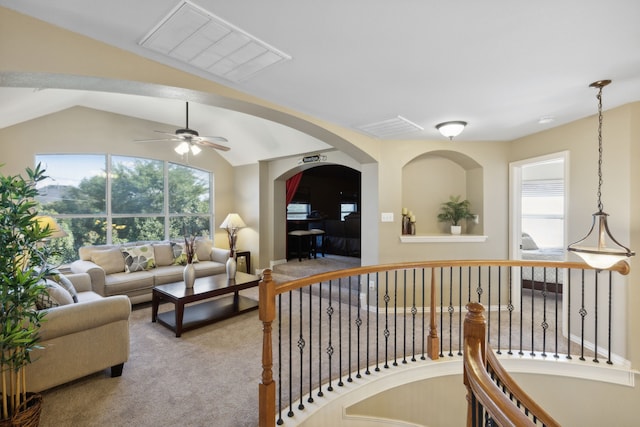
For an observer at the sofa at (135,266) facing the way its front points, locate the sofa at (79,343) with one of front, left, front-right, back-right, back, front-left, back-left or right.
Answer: front-right

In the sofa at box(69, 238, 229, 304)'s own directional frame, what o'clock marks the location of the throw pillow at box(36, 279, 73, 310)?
The throw pillow is roughly at 2 o'clock from the sofa.

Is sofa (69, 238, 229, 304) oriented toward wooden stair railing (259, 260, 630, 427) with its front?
yes

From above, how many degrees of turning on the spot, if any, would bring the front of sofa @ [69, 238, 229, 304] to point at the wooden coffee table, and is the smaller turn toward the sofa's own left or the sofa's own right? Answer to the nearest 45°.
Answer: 0° — it already faces it

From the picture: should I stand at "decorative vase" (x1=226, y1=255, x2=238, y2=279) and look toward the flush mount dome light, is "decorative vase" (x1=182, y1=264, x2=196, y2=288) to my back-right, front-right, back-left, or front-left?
back-right

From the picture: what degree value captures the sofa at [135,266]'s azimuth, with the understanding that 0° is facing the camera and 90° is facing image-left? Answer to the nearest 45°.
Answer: approximately 315°
